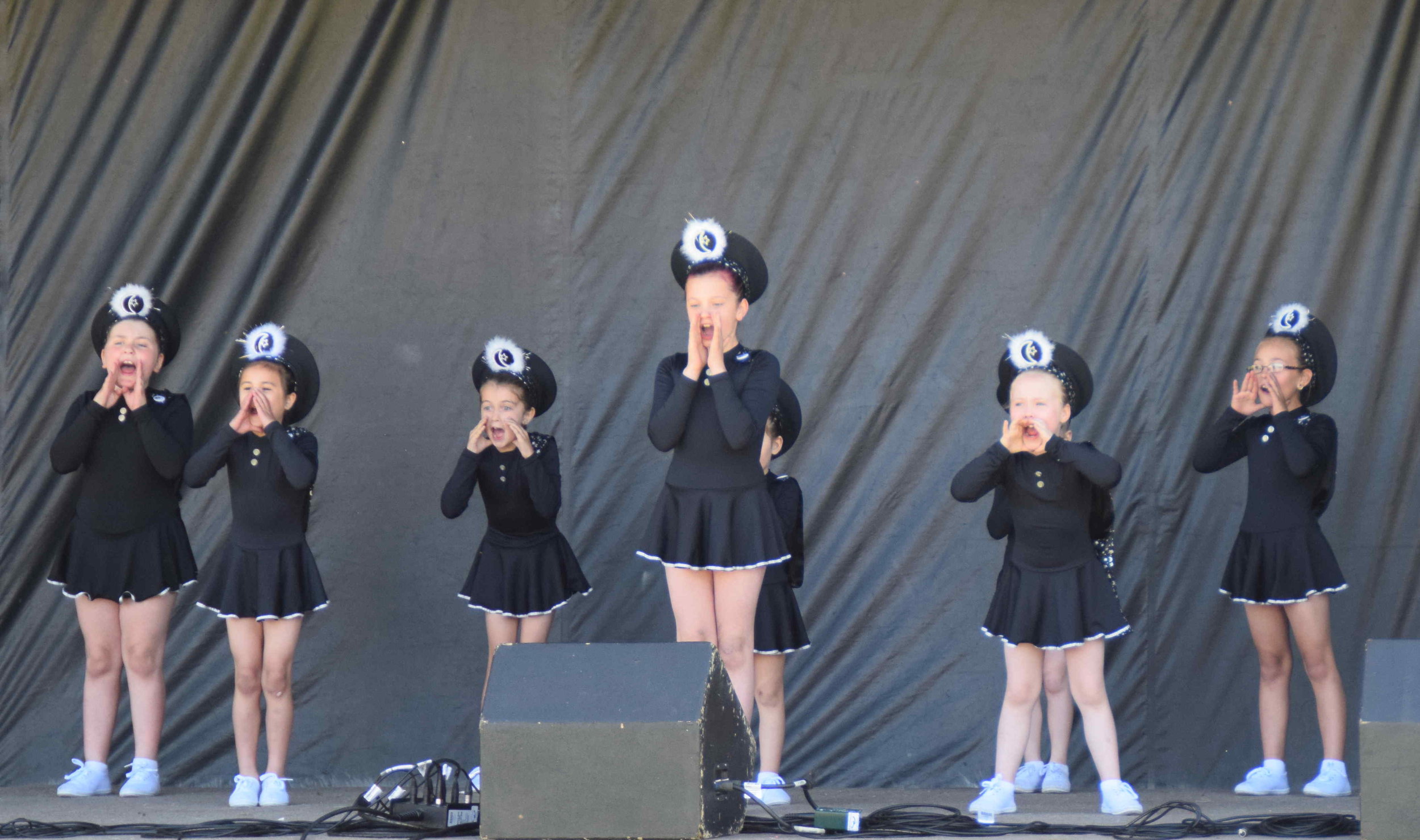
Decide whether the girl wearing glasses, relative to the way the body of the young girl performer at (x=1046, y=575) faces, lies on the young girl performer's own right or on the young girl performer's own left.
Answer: on the young girl performer's own left

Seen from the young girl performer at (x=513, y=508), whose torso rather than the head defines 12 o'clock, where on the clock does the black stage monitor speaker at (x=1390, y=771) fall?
The black stage monitor speaker is roughly at 9 o'clock from the young girl performer.

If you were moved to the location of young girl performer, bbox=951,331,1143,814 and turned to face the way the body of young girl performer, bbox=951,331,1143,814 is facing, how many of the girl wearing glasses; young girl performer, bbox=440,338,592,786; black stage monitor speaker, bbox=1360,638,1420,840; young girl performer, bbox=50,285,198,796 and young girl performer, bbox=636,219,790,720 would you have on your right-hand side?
3

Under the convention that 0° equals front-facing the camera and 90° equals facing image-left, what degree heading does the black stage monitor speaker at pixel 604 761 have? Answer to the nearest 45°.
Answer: approximately 180°

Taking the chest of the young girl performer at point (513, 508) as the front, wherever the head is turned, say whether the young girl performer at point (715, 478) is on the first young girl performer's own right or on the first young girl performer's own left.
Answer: on the first young girl performer's own left

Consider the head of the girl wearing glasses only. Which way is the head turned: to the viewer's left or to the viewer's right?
to the viewer's left
